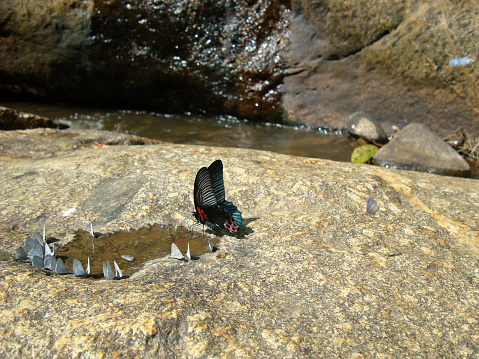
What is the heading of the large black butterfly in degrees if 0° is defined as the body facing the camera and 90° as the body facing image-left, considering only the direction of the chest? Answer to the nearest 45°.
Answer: approximately 90°

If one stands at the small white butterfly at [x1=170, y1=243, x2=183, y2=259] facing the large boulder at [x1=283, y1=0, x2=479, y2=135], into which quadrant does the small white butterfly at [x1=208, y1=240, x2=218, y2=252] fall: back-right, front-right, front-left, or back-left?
front-right

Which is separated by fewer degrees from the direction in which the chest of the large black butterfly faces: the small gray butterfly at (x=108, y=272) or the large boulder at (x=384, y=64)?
the small gray butterfly

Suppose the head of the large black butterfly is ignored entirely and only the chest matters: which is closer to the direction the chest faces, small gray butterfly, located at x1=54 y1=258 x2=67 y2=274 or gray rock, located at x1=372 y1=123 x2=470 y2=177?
the small gray butterfly

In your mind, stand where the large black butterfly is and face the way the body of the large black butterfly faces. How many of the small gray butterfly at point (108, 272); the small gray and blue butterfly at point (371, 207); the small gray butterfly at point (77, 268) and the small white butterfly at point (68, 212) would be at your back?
1

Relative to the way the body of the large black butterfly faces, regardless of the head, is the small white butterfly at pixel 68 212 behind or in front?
in front

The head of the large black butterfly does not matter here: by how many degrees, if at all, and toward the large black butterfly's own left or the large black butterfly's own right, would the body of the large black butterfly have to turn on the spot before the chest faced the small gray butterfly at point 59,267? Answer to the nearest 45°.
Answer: approximately 45° to the large black butterfly's own left

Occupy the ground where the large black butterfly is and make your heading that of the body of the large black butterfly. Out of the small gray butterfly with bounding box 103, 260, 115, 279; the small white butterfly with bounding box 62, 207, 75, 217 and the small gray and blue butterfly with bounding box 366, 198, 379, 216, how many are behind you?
1

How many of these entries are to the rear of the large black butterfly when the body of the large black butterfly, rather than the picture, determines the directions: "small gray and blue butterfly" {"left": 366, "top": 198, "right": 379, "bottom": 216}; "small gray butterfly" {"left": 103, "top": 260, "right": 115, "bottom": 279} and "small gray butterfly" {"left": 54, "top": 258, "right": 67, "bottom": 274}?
1

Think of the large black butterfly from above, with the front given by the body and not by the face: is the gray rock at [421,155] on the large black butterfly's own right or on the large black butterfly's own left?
on the large black butterfly's own right

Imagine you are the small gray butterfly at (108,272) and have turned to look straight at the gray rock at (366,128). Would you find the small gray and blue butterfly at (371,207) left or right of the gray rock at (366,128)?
right

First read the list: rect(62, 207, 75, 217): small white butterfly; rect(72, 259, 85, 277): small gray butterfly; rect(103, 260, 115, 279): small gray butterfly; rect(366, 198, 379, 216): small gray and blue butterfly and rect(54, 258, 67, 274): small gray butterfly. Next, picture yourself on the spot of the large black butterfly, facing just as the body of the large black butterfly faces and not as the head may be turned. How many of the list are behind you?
1

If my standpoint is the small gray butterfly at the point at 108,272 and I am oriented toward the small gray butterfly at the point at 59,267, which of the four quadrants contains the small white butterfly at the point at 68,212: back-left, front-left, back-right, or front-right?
front-right
